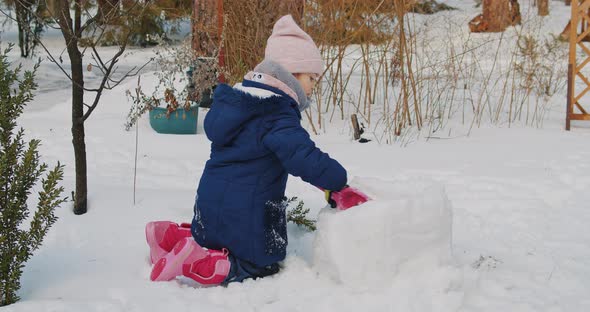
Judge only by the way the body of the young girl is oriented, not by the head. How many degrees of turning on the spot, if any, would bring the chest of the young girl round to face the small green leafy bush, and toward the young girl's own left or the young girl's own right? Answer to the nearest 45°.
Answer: approximately 135° to the young girl's own left

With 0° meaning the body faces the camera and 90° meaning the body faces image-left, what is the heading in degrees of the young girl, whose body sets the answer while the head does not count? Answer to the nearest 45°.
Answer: approximately 225°

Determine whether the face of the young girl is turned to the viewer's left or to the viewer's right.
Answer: to the viewer's right

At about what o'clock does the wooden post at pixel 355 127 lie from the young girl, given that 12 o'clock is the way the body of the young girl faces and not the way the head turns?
The wooden post is roughly at 11 o'clock from the young girl.

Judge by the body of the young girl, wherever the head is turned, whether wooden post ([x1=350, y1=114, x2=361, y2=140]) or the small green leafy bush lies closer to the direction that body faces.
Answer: the wooden post
